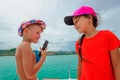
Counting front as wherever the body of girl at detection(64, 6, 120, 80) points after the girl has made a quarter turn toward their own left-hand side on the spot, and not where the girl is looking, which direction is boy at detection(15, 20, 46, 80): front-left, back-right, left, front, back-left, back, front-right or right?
back-right

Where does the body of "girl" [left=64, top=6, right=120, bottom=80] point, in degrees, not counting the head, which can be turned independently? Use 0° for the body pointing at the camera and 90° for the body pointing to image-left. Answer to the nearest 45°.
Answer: approximately 45°

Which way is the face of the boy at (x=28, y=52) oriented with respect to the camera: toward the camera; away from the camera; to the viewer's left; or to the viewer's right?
to the viewer's right
